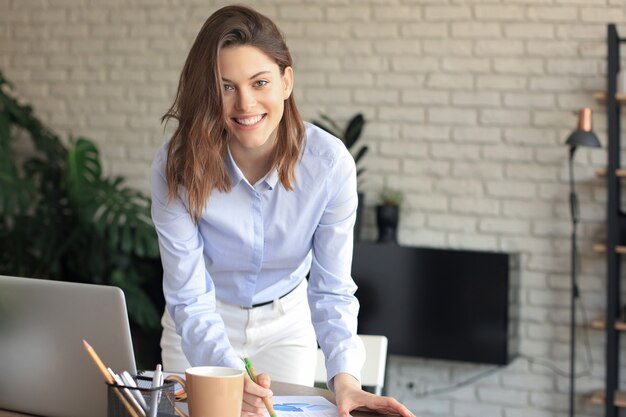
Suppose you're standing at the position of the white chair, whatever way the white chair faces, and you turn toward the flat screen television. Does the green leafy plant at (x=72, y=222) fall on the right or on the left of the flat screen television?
left

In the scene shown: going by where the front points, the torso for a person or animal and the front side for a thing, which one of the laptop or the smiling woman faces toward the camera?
the smiling woman

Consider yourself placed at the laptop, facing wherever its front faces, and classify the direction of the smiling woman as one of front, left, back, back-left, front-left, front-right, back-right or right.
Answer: front

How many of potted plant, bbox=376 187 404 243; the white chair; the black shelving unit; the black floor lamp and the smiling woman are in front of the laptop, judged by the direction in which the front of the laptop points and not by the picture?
5

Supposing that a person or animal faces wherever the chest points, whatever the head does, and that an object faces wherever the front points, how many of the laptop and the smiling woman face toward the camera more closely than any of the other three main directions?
1

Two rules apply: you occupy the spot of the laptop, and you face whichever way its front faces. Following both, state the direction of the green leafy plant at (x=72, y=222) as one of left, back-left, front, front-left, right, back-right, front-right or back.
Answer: front-left

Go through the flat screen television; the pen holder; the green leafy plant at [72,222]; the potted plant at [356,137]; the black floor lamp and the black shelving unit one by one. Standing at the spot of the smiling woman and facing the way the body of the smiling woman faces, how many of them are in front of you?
1

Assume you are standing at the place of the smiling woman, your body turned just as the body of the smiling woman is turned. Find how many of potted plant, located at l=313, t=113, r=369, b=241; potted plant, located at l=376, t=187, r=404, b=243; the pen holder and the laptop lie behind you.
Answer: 2

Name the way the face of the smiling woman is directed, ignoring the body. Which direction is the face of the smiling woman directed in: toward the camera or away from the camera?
toward the camera

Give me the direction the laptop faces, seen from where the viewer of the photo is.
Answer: facing away from the viewer and to the right of the viewer

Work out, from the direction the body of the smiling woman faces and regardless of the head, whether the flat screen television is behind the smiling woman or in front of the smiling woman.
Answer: behind

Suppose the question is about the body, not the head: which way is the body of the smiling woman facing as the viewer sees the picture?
toward the camera

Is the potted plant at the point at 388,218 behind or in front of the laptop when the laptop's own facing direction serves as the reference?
in front

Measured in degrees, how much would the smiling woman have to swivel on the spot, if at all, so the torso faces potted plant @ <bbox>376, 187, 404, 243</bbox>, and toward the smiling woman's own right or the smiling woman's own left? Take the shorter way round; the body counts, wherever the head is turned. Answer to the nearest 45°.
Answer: approximately 180°

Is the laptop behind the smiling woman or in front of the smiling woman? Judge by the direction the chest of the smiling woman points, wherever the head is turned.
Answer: in front

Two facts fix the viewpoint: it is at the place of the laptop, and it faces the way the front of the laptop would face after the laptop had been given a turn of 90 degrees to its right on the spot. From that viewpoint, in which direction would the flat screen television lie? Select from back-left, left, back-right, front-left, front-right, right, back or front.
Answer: left

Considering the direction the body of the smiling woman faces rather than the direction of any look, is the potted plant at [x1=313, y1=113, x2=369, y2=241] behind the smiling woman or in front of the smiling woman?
behind
